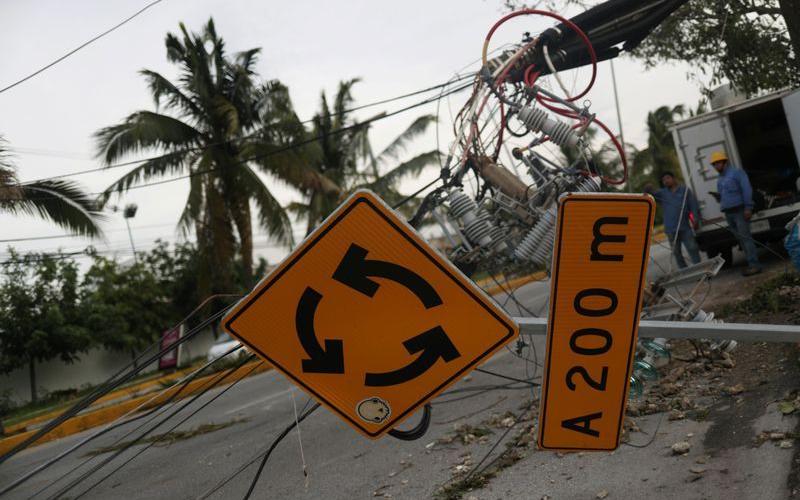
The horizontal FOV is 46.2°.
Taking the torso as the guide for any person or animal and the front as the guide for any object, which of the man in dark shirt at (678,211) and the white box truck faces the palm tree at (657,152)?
the white box truck

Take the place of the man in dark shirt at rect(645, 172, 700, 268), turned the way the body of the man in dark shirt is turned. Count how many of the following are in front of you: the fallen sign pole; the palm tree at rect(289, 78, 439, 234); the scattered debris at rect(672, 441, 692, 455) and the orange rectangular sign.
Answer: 3

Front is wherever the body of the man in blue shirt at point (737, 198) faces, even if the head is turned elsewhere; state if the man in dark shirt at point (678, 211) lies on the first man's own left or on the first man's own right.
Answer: on the first man's own right

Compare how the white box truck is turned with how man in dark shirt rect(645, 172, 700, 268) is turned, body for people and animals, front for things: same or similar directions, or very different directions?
very different directions

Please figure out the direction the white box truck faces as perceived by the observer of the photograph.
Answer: facing away from the viewer

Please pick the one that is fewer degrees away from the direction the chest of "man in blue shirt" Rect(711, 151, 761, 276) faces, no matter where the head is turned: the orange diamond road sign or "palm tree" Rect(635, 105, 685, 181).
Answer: the orange diamond road sign

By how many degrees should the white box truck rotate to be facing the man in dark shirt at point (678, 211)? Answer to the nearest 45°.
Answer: approximately 135° to its left

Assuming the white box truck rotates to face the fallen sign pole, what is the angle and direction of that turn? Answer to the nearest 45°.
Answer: approximately 180°

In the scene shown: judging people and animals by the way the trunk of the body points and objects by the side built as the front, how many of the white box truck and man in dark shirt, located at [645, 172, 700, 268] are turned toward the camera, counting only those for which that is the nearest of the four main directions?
1

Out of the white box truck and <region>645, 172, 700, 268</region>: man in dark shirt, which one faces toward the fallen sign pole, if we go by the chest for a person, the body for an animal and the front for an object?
the man in dark shirt

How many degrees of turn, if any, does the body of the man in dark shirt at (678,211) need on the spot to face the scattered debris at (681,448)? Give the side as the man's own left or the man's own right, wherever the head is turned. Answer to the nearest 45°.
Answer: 0° — they already face it

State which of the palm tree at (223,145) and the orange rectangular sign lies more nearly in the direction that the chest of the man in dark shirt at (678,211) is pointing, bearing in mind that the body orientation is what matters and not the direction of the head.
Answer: the orange rectangular sign
